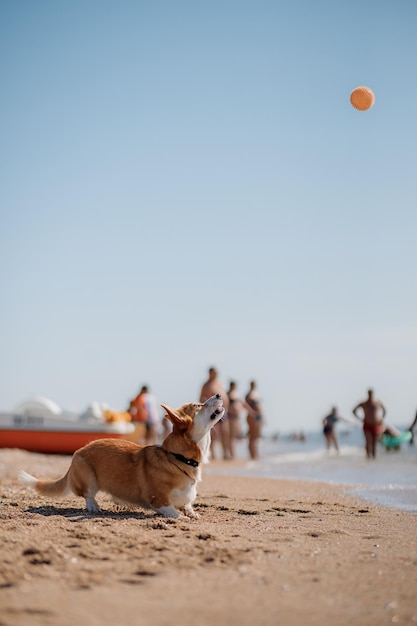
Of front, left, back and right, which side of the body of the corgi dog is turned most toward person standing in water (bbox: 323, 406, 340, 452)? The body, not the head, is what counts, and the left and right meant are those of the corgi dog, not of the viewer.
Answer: left

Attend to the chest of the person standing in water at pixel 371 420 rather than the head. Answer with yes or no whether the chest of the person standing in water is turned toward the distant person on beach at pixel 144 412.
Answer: no

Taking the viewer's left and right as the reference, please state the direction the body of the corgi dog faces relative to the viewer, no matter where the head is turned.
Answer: facing to the right of the viewer

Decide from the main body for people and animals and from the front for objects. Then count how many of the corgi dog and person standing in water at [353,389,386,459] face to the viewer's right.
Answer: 1

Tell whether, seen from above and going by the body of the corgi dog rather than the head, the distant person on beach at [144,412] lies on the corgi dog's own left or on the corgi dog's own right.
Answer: on the corgi dog's own left

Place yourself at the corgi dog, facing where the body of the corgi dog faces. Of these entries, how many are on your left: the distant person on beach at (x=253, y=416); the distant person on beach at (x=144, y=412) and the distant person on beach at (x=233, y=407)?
3

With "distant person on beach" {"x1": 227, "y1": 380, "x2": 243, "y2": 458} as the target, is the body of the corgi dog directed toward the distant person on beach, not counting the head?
no
